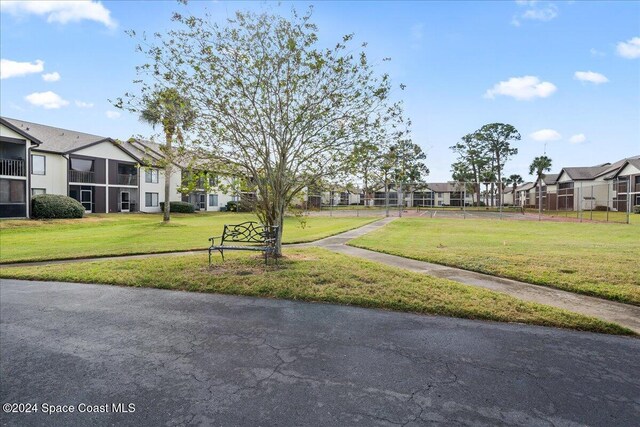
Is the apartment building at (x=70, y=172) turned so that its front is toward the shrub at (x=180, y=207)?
no

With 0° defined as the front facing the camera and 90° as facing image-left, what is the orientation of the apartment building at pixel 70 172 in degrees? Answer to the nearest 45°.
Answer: approximately 315°

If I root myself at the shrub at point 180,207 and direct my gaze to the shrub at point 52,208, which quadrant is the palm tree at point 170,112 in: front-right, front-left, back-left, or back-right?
front-left

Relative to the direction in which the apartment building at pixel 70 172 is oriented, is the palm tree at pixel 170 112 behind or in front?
in front

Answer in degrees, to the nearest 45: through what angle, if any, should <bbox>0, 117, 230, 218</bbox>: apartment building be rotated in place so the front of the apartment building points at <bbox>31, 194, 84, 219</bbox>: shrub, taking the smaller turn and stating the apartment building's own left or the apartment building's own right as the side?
approximately 45° to the apartment building's own right

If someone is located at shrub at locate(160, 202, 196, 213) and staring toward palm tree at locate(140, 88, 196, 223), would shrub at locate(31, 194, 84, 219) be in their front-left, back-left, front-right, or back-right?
front-right
